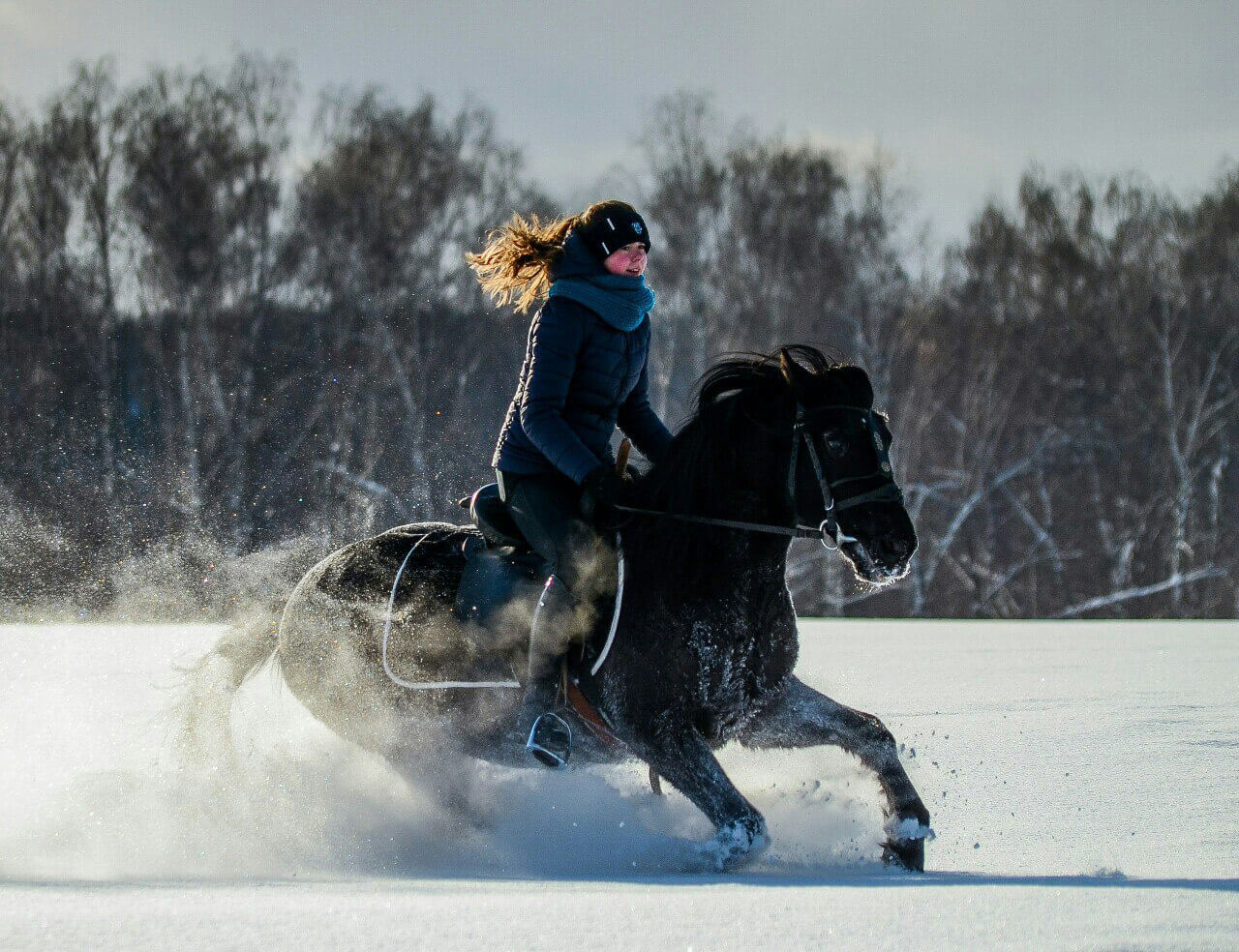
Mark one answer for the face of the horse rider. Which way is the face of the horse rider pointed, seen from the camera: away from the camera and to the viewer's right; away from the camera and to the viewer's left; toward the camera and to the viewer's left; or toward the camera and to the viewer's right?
toward the camera and to the viewer's right

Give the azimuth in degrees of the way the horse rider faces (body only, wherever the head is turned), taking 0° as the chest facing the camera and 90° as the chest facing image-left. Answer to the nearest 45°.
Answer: approximately 315°
